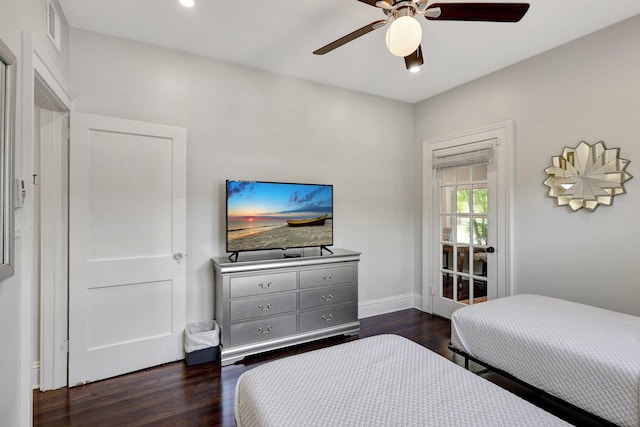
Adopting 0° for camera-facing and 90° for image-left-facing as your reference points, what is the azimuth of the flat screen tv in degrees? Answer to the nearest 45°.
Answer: approximately 315°

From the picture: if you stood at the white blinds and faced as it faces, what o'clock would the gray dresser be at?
The gray dresser is roughly at 12 o'clock from the white blinds.

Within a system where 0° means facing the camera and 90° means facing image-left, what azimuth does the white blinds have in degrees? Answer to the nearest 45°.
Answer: approximately 45°

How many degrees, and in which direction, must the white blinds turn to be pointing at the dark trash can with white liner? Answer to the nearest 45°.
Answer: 0° — it already faces it

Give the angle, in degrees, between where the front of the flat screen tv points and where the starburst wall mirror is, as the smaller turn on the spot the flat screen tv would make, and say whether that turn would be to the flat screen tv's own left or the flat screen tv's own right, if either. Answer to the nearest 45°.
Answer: approximately 45° to the flat screen tv's own left

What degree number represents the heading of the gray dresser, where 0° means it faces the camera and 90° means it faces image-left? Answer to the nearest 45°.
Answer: approximately 315°

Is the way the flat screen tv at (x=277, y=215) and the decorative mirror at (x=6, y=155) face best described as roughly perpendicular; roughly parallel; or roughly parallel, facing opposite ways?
roughly perpendicular

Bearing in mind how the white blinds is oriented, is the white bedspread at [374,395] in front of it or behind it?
in front
